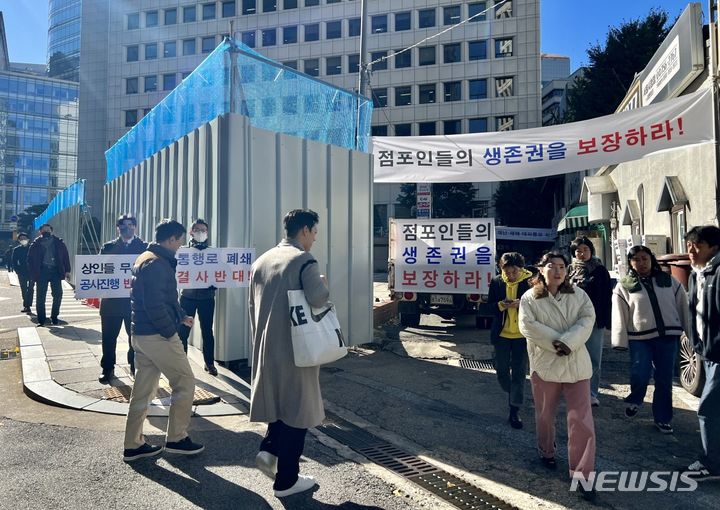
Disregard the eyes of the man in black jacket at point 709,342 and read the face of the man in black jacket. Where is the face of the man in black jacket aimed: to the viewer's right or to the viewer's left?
to the viewer's left

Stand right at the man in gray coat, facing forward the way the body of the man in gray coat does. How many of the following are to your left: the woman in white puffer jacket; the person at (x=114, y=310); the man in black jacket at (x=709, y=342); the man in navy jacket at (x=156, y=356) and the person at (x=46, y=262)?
3

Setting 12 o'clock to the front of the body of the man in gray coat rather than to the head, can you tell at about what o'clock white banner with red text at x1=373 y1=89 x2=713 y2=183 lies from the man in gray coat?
The white banner with red text is roughly at 12 o'clock from the man in gray coat.
